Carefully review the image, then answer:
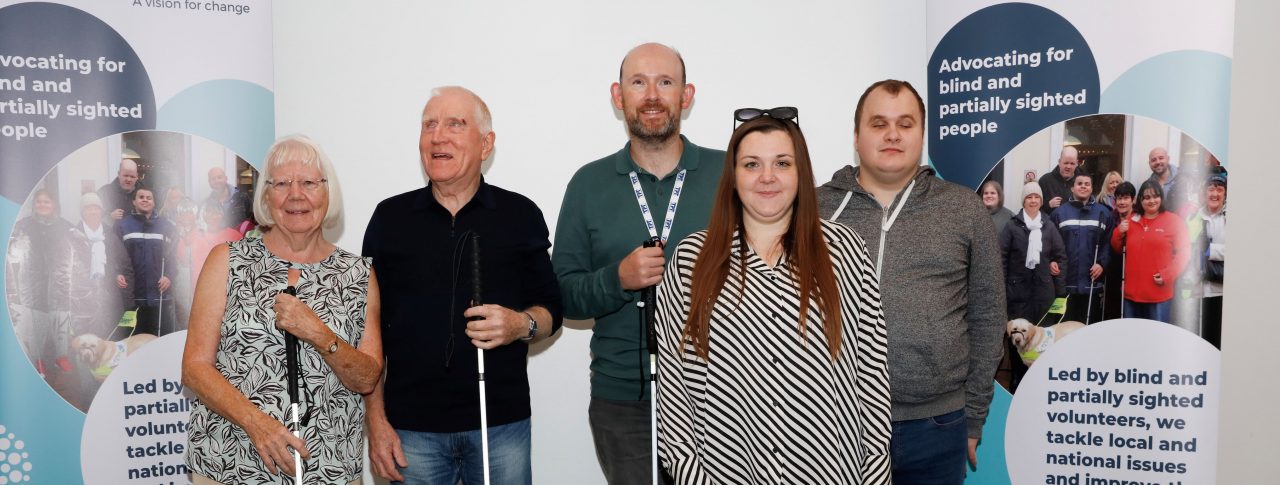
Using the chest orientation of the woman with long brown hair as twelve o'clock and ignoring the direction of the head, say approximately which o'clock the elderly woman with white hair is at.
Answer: The elderly woman with white hair is roughly at 3 o'clock from the woman with long brown hair.

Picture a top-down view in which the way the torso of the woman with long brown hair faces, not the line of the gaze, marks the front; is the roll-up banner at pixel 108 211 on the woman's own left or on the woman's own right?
on the woman's own right

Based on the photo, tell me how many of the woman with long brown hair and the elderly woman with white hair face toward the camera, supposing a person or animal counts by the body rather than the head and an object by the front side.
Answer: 2

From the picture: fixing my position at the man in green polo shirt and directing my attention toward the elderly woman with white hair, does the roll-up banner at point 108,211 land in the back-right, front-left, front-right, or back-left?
front-right

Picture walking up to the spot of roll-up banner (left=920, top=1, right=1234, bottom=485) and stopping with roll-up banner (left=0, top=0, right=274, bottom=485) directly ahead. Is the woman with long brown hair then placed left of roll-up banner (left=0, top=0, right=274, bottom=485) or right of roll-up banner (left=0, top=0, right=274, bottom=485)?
left

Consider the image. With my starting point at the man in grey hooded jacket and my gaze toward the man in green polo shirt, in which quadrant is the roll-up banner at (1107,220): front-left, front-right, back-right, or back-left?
back-right

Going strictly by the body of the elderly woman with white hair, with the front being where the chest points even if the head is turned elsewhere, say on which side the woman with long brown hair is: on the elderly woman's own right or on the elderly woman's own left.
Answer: on the elderly woman's own left

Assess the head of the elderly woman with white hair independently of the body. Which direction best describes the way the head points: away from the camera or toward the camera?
toward the camera

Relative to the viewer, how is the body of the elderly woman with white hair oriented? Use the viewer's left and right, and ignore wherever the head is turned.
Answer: facing the viewer

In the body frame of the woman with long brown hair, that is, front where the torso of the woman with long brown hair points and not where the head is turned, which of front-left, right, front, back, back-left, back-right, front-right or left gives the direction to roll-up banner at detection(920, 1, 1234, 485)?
back-left

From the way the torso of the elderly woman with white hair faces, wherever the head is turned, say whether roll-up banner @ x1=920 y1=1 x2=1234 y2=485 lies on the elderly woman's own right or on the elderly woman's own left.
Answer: on the elderly woman's own left

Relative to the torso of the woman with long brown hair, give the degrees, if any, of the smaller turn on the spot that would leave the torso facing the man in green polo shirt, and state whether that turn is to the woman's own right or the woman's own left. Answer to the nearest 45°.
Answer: approximately 135° to the woman's own right

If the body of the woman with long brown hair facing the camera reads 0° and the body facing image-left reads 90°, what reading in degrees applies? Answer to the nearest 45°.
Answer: approximately 0°
